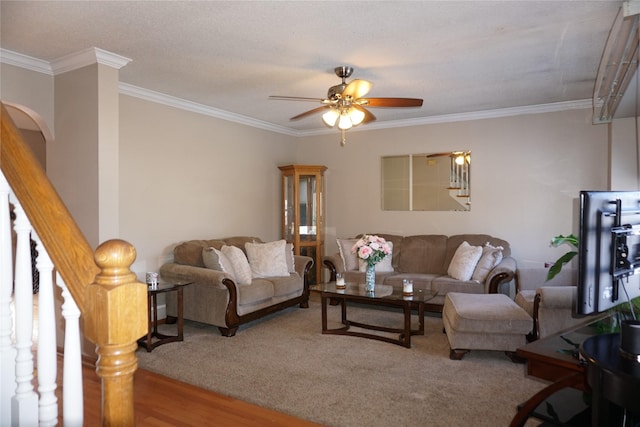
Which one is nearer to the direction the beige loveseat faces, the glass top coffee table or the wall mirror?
the glass top coffee table

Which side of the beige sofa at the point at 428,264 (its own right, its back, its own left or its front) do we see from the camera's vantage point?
front

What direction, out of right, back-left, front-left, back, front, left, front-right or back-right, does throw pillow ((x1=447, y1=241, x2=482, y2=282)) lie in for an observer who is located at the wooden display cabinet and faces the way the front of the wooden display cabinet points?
front-left

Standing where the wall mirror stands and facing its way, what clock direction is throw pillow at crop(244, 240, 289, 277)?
The throw pillow is roughly at 2 o'clock from the wall mirror.

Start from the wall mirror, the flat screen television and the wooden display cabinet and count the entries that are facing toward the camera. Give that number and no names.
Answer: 2

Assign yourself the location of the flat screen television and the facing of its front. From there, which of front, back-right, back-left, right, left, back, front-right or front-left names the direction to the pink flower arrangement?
front

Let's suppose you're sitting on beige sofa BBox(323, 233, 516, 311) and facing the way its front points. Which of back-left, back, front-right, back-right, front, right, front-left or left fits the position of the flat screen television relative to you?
front

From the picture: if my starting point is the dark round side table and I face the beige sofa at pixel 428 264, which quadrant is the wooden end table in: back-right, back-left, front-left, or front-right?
front-left

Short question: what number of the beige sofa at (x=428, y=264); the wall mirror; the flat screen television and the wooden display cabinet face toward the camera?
3

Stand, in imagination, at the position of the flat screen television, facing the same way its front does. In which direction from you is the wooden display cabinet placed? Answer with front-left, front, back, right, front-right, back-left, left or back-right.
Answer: front

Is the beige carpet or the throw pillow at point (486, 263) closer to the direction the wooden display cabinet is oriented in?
the beige carpet

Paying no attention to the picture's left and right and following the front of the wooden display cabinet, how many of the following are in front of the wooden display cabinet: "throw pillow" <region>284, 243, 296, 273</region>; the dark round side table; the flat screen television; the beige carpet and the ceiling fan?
5

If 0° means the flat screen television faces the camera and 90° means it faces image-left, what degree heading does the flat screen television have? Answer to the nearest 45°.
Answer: approximately 135°

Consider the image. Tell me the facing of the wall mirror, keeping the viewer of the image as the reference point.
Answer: facing the viewer

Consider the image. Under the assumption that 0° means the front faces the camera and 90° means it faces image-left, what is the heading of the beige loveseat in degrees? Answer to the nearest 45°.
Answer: approximately 315°

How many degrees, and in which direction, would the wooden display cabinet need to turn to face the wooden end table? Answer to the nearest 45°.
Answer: approximately 45° to its right

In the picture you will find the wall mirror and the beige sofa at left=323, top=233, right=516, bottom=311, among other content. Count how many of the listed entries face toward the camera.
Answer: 2
